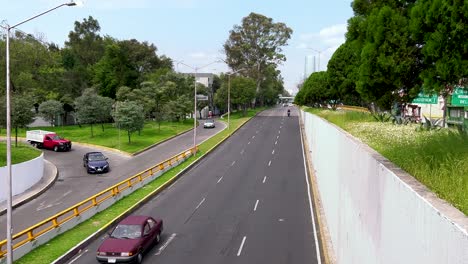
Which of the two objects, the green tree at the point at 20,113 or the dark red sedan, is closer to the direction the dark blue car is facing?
the dark red sedan

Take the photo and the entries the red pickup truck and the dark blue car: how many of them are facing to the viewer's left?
0

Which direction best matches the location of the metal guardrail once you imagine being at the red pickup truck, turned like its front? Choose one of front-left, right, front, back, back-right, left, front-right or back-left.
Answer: front-right

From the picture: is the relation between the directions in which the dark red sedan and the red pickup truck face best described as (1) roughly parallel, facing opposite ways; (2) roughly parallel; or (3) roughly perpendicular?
roughly perpendicular

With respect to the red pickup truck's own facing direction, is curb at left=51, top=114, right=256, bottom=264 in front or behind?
in front

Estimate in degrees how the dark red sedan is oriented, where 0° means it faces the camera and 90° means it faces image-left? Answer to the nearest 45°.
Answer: approximately 45°

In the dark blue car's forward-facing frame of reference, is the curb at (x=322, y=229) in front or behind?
in front
